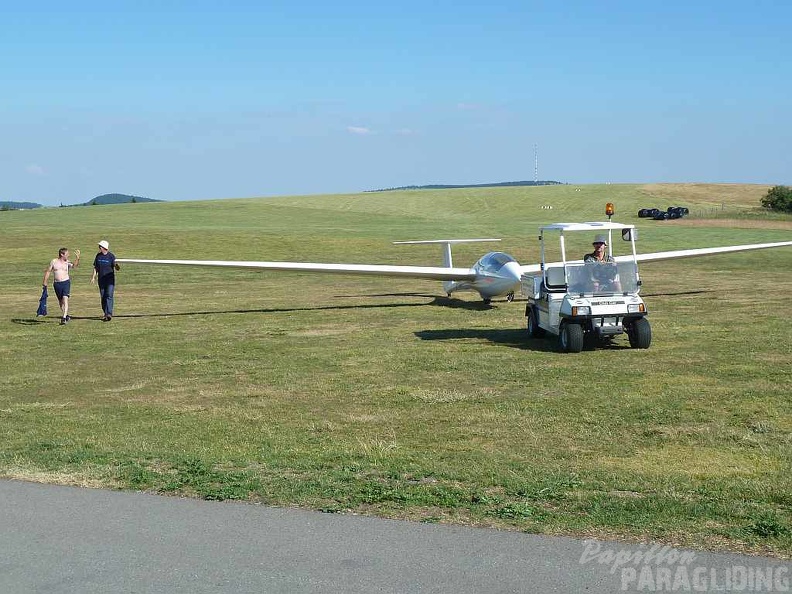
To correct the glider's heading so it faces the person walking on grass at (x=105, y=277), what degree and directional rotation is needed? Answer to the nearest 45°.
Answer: approximately 135° to its right

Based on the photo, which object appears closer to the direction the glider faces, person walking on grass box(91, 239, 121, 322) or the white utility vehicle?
the white utility vehicle

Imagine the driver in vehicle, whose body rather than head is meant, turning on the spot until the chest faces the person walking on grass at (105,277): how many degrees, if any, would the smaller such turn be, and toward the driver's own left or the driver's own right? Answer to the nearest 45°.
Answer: approximately 90° to the driver's own right
